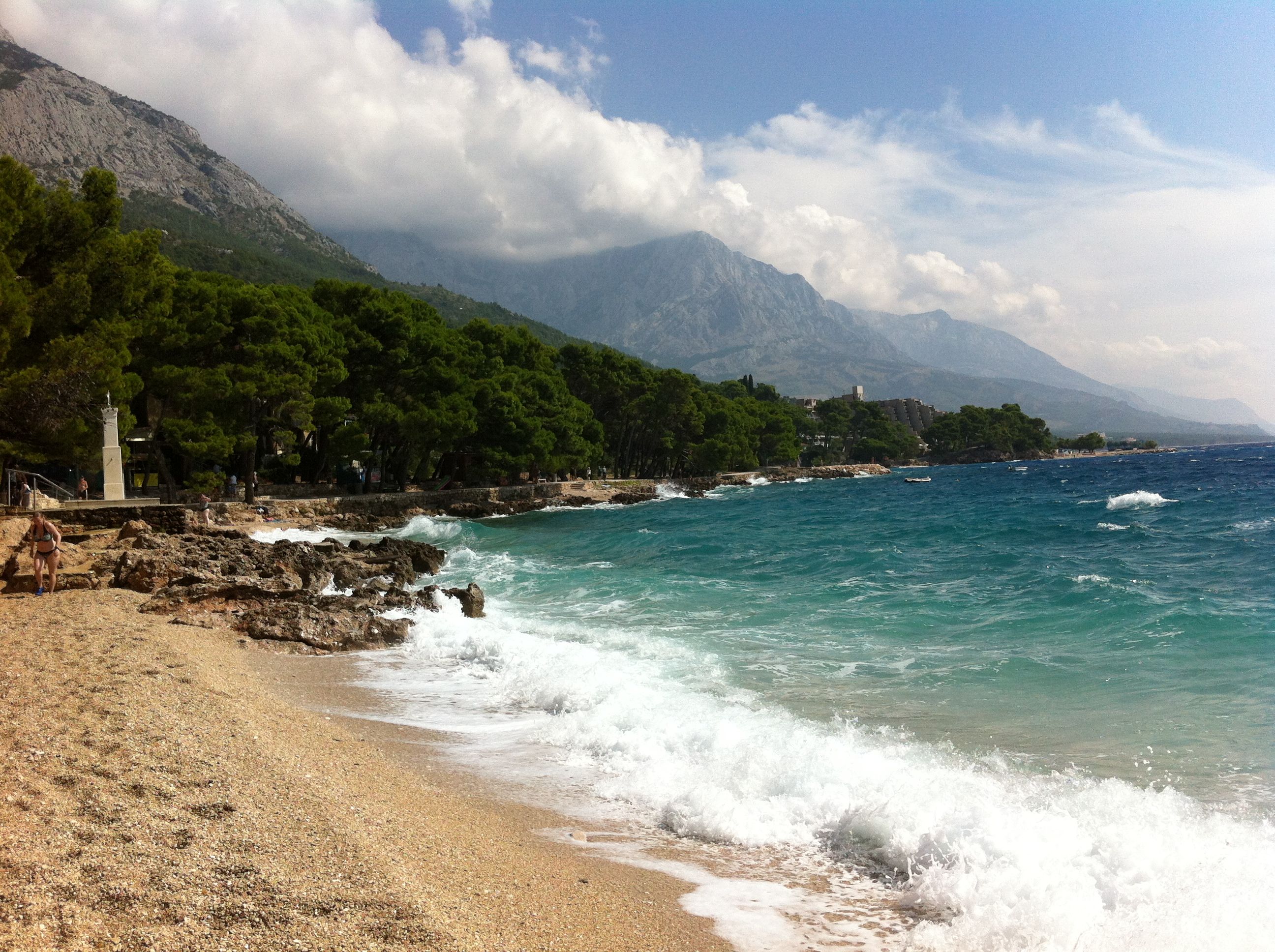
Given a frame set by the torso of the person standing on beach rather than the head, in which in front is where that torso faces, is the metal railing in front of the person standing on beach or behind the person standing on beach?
behind

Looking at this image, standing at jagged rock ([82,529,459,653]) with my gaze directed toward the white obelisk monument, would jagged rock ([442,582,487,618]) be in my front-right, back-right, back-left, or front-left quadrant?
back-right

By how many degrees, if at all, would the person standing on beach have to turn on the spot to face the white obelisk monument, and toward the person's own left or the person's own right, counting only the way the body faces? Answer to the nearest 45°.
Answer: approximately 180°

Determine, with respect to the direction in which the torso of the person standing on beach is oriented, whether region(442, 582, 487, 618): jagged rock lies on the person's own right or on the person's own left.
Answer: on the person's own left

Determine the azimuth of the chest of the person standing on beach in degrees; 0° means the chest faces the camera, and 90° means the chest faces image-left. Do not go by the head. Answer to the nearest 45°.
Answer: approximately 0°
